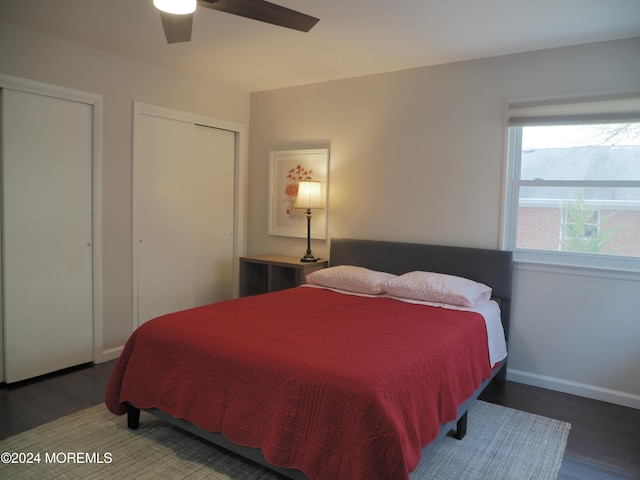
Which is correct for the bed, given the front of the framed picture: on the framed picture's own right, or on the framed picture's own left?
on the framed picture's own left

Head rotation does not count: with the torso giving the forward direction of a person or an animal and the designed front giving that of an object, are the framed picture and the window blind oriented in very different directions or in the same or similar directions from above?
same or similar directions

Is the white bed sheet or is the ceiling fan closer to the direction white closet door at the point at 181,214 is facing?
the white bed sheet

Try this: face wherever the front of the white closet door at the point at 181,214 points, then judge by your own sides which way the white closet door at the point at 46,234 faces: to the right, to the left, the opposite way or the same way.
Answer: the same way

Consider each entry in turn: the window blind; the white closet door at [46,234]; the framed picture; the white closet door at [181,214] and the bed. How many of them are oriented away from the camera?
0

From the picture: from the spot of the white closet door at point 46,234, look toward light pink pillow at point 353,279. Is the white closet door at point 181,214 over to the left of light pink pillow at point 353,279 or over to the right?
left

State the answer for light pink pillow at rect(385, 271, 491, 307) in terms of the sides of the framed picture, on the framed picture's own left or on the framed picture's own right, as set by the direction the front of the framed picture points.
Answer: on the framed picture's own left

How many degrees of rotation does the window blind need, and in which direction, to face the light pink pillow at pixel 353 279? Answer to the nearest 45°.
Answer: approximately 90° to its right

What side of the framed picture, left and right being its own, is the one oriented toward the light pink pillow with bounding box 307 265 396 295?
left

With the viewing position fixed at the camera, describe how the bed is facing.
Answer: facing the viewer and to the left of the viewer

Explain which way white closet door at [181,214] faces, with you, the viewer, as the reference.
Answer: facing the viewer and to the right of the viewer

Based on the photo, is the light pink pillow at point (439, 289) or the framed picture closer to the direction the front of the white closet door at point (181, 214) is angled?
the light pink pillow

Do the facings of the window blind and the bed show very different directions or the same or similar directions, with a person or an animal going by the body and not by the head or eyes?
same or similar directions

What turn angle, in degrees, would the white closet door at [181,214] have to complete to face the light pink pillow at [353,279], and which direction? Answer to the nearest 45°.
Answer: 0° — it already faces it

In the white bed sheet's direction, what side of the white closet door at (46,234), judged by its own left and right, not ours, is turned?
front

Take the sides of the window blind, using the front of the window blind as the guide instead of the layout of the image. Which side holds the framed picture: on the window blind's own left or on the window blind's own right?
on the window blind's own right

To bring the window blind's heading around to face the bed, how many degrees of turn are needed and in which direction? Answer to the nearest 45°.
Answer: approximately 45° to its right

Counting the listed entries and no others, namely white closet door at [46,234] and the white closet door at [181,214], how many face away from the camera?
0
